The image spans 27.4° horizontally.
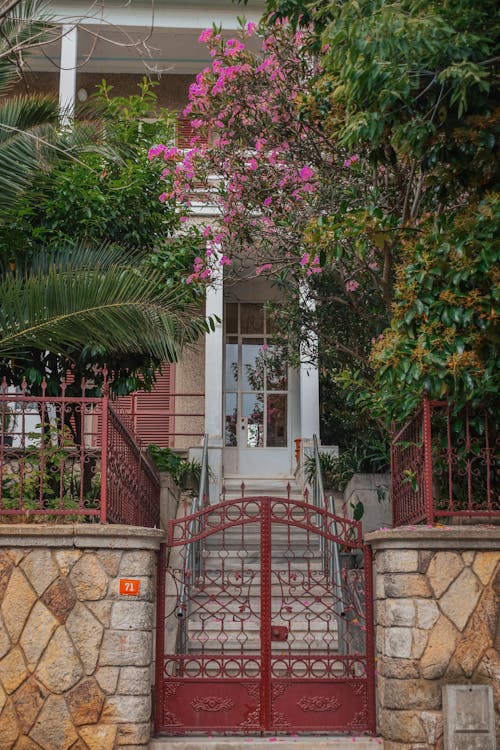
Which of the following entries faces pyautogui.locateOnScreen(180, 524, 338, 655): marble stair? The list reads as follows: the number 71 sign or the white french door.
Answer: the white french door

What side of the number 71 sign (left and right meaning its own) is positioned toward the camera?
front

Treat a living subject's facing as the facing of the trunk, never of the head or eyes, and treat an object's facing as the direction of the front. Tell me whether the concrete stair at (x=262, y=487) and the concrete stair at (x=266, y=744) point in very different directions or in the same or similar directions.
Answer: same or similar directions

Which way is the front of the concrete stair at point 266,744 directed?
toward the camera

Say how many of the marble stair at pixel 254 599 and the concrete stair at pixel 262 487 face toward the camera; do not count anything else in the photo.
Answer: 2

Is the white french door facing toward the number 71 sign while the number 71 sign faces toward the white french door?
no

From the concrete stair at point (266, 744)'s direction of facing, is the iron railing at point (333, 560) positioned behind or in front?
behind

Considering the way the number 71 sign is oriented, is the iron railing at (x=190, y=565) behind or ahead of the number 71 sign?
behind

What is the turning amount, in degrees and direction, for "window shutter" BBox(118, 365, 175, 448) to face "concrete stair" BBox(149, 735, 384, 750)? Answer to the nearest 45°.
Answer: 0° — it already faces it

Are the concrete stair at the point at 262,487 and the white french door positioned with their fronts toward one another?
no

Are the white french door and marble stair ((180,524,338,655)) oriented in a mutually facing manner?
no

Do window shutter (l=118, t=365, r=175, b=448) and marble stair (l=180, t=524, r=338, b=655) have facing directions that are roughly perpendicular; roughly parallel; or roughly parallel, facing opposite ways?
roughly parallel

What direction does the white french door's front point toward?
toward the camera

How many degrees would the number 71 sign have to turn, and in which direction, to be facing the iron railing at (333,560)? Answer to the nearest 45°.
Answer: approximately 135° to its left

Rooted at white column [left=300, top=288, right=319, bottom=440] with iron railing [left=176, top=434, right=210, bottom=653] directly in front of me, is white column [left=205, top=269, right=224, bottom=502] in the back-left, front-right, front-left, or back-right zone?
front-right

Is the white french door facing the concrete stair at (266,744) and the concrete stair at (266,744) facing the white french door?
no

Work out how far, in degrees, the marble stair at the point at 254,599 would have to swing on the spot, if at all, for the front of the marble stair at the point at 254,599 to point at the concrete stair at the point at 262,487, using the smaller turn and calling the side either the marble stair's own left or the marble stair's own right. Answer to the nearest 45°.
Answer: approximately 180°

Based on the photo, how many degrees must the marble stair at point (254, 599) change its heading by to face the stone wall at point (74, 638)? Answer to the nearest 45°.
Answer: approximately 45° to its right

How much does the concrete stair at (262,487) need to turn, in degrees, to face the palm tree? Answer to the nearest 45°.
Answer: approximately 90° to its right
